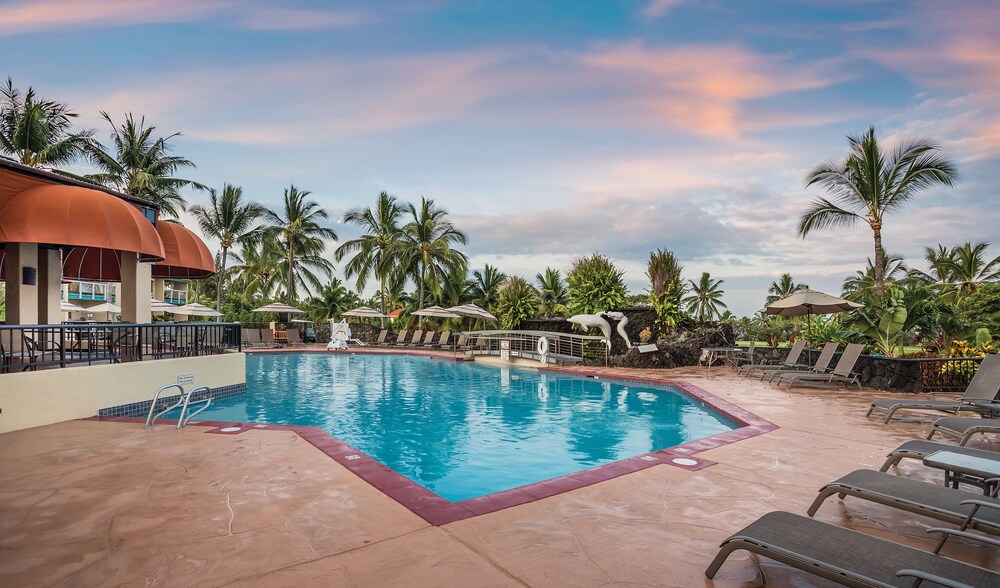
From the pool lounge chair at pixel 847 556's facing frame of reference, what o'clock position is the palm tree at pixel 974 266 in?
The palm tree is roughly at 2 o'clock from the pool lounge chair.

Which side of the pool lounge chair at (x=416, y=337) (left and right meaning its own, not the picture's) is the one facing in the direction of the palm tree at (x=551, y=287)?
back

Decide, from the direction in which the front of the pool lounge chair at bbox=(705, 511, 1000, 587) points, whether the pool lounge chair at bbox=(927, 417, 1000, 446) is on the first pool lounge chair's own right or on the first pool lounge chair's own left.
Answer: on the first pool lounge chair's own right

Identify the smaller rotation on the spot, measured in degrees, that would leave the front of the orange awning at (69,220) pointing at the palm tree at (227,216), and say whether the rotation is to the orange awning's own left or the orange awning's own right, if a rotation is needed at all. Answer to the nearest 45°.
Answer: approximately 135° to the orange awning's own left

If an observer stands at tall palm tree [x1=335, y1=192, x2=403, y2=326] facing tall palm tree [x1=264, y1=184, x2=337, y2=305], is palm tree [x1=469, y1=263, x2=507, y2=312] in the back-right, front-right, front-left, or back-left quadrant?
back-right

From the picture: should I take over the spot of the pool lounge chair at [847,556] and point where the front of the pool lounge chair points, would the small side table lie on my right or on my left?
on my right

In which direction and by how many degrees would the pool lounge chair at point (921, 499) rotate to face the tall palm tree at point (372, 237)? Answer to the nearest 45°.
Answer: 0° — it already faces it

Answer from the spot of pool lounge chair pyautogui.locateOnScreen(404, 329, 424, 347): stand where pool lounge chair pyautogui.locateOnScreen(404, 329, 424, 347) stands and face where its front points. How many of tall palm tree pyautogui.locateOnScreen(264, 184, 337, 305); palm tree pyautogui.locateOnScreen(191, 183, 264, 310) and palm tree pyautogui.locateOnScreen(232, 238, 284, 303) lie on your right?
3
